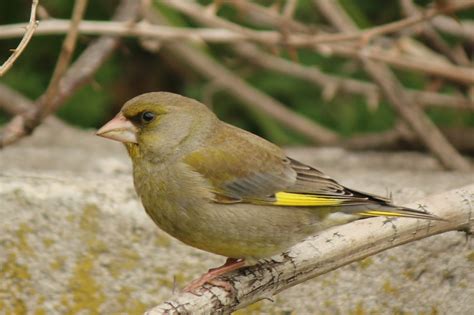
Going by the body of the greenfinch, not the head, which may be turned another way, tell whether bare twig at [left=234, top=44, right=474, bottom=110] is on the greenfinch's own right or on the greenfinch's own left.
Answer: on the greenfinch's own right

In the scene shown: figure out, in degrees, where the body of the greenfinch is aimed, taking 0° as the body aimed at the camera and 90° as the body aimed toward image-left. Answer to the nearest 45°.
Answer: approximately 90°

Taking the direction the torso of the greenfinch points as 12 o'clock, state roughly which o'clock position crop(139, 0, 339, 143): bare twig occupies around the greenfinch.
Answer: The bare twig is roughly at 3 o'clock from the greenfinch.

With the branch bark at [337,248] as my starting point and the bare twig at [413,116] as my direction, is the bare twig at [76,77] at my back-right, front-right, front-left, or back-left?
front-left
